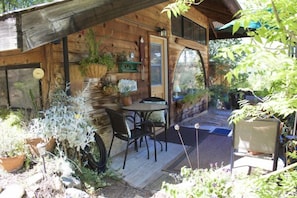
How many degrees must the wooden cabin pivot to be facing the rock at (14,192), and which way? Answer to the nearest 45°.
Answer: approximately 90° to its right

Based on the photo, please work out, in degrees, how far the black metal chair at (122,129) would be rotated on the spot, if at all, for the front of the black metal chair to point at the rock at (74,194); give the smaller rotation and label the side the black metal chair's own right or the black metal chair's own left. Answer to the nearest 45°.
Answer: approximately 135° to the black metal chair's own right

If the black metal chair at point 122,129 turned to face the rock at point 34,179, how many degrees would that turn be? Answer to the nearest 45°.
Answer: approximately 180°

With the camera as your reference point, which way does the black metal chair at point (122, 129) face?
facing away from the viewer and to the right of the viewer

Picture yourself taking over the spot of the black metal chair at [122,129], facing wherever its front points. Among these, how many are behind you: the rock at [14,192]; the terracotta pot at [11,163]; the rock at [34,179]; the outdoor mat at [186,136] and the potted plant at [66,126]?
4

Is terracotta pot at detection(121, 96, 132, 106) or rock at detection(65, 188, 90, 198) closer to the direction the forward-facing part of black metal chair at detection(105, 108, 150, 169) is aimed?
the terracotta pot

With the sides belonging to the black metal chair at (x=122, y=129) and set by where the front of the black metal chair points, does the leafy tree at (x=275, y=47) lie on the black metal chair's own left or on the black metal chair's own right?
on the black metal chair's own right

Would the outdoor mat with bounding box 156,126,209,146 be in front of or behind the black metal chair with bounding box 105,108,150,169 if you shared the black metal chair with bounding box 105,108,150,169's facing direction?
in front

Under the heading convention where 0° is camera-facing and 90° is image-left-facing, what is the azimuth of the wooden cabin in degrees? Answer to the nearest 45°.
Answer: approximately 315°

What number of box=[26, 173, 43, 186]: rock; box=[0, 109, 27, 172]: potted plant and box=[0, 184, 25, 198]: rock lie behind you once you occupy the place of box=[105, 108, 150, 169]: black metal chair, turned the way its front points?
3

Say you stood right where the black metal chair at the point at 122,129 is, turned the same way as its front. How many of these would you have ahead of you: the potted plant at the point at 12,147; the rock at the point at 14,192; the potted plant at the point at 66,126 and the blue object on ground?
1
